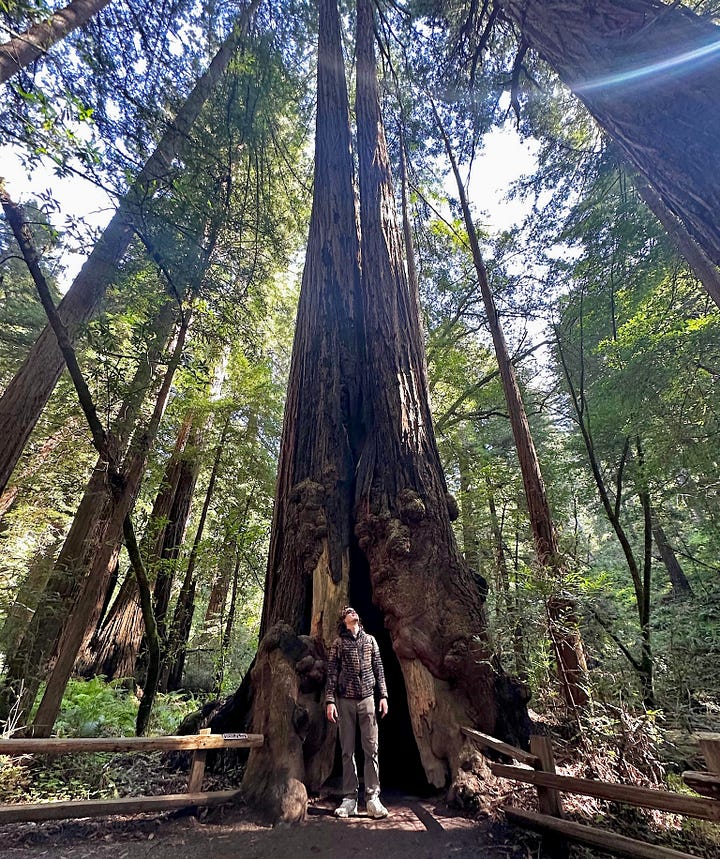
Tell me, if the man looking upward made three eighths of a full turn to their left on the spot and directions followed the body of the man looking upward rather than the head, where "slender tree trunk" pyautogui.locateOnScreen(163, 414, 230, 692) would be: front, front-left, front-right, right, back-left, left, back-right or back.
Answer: left

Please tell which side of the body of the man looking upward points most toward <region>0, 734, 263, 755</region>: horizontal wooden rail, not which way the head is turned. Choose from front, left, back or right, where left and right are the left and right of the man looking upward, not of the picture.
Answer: right

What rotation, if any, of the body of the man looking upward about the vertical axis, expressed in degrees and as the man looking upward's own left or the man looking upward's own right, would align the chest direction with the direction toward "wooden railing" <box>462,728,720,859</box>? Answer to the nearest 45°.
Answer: approximately 45° to the man looking upward's own left

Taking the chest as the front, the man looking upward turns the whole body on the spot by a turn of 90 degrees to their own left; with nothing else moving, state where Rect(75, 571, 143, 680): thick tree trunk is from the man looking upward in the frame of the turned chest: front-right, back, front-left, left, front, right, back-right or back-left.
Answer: back-left

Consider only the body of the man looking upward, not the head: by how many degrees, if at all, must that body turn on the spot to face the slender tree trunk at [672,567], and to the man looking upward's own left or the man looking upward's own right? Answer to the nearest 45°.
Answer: approximately 135° to the man looking upward's own left

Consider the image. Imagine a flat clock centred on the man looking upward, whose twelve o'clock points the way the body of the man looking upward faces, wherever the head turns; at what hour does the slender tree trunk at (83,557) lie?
The slender tree trunk is roughly at 4 o'clock from the man looking upward.

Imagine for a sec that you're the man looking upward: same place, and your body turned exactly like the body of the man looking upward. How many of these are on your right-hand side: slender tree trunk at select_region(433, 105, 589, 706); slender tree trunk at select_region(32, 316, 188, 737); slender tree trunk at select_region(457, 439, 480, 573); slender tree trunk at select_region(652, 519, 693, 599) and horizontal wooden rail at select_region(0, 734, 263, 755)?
2

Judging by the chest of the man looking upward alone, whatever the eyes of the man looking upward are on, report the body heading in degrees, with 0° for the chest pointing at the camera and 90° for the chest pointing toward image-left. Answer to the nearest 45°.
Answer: approximately 0°

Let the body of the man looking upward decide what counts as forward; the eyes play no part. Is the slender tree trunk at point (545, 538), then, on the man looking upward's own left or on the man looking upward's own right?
on the man looking upward's own left

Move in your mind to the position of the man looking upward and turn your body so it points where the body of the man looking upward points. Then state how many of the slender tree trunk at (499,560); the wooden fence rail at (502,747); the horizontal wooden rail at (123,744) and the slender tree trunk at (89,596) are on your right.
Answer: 2

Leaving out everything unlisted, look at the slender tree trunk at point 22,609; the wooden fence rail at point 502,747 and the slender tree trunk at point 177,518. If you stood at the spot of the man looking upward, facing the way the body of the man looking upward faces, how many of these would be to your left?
1

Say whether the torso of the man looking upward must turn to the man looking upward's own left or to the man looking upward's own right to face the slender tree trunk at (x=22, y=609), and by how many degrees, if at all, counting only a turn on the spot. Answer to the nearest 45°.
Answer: approximately 135° to the man looking upward's own right

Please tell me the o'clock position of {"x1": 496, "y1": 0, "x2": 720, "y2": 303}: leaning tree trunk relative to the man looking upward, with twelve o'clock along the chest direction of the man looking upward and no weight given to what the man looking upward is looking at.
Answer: The leaning tree trunk is roughly at 11 o'clock from the man looking upward.
